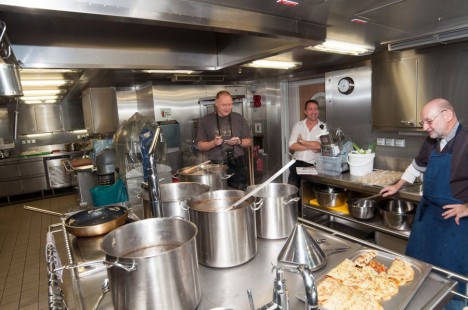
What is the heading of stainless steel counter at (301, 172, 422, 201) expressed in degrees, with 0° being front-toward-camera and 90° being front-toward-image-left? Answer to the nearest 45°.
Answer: approximately 45°

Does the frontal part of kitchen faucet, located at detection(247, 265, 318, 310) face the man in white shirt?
no

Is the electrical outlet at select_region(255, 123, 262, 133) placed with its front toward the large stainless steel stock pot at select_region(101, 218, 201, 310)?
yes

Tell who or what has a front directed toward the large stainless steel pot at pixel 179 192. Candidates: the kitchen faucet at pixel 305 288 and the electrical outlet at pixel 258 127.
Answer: the electrical outlet

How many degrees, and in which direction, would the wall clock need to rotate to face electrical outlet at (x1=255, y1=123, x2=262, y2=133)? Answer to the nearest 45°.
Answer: approximately 90° to its right

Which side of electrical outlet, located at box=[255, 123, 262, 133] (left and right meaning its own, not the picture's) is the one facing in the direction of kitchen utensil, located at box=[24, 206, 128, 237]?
front

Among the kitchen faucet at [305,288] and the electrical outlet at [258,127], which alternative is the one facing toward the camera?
the electrical outlet

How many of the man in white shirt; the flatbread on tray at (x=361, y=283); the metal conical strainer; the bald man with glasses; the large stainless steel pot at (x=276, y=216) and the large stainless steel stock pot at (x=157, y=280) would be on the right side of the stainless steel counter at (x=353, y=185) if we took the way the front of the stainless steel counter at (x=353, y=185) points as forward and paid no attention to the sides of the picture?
1

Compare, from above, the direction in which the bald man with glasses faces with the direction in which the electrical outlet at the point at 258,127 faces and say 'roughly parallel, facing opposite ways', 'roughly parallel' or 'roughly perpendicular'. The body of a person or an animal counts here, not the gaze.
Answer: roughly perpendicular

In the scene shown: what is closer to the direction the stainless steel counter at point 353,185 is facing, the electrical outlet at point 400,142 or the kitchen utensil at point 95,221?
the kitchen utensil

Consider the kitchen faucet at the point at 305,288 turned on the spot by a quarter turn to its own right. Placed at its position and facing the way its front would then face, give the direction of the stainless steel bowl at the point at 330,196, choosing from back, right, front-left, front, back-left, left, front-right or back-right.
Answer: back

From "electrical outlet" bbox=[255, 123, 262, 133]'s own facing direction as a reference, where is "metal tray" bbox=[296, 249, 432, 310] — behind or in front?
in front

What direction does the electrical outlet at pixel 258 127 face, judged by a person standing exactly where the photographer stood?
facing the viewer

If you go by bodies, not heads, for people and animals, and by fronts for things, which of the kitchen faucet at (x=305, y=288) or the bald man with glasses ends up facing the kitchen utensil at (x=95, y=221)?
the bald man with glasses

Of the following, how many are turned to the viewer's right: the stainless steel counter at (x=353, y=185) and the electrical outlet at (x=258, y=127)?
0

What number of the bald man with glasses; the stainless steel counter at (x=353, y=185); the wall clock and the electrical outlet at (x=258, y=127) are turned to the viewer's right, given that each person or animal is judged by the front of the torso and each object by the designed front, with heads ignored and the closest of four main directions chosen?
0

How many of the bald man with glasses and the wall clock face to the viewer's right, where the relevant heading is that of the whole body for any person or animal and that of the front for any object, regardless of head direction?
0

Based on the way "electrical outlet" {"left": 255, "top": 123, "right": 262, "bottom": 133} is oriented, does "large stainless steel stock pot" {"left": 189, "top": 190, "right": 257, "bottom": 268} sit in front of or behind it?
in front
